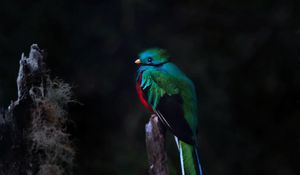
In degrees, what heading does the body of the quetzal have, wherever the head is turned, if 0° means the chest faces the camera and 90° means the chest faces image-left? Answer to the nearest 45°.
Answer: approximately 90°

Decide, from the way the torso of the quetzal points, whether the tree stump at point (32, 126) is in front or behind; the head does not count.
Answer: in front
